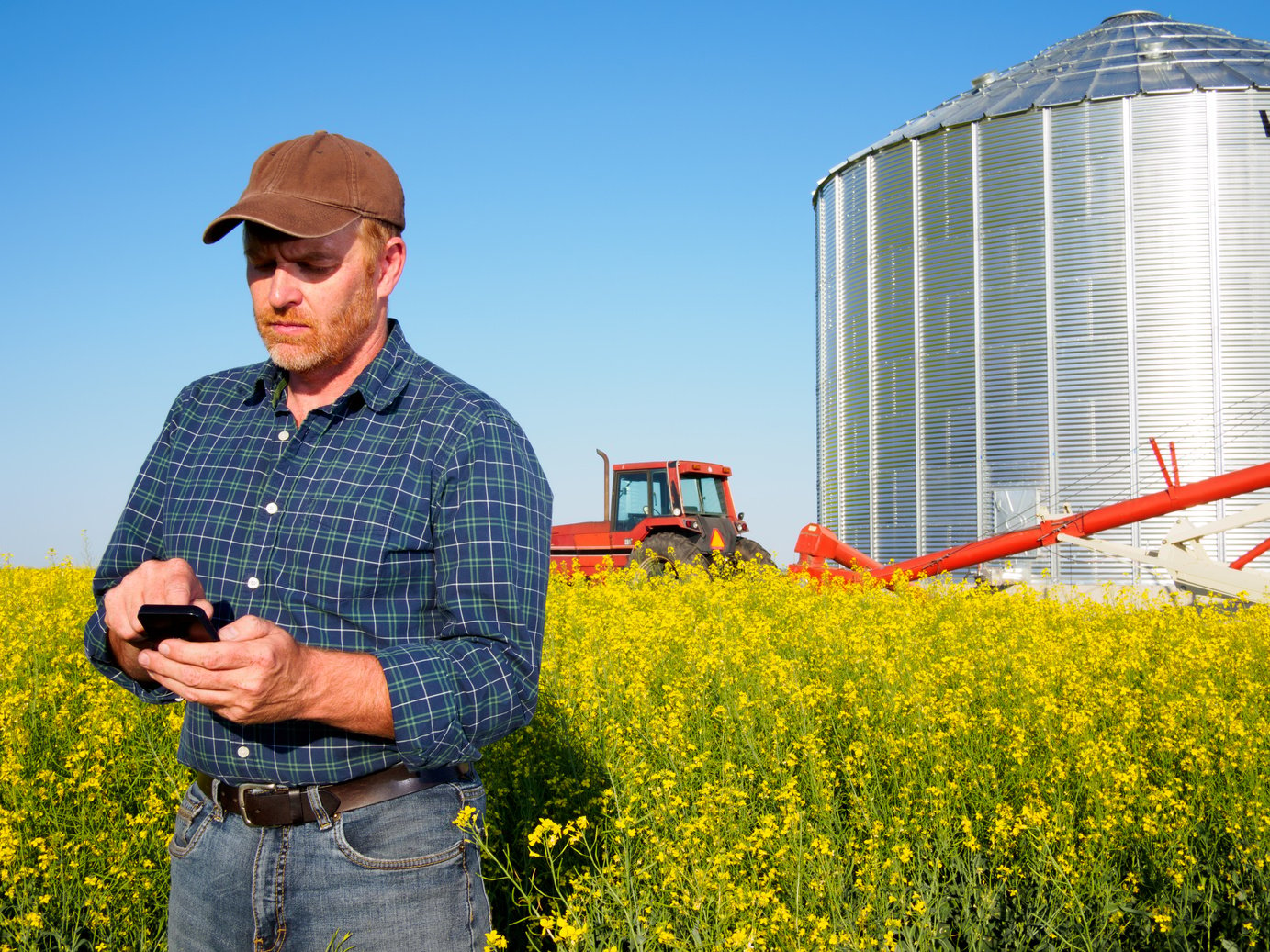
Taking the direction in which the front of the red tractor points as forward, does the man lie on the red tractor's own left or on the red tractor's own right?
on the red tractor's own left

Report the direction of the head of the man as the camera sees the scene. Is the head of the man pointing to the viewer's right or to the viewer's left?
to the viewer's left

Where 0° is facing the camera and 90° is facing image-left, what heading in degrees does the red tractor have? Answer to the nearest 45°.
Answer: approximately 135°

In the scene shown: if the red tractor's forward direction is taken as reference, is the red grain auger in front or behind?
behind

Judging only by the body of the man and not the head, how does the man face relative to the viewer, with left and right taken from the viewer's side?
facing the viewer and to the left of the viewer

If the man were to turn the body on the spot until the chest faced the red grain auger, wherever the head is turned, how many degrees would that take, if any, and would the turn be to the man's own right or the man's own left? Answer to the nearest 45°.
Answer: approximately 180°

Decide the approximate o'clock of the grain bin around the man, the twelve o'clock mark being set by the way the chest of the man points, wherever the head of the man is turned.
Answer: The grain bin is roughly at 6 o'clock from the man.

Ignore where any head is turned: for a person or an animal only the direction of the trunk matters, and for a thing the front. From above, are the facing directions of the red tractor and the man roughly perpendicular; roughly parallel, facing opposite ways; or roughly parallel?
roughly perpendicular

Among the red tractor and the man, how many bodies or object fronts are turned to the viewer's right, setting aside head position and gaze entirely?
0
